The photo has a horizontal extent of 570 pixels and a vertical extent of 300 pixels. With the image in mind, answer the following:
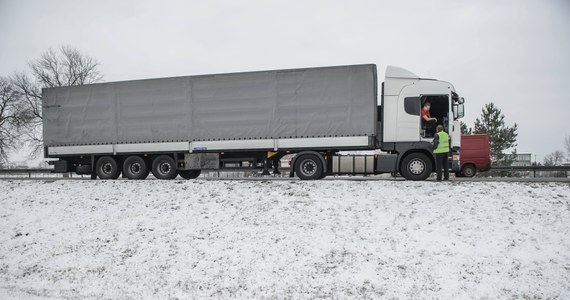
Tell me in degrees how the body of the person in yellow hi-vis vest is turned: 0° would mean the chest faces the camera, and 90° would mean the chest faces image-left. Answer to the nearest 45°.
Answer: approximately 135°

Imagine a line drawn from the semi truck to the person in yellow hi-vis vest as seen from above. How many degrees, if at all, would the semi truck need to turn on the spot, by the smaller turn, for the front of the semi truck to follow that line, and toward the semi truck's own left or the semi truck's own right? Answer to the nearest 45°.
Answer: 0° — it already faces them

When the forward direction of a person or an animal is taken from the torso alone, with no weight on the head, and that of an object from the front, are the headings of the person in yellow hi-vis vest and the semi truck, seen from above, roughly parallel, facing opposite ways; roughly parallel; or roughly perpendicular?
roughly perpendicular

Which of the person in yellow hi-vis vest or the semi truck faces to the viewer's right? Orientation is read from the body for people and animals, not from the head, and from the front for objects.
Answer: the semi truck

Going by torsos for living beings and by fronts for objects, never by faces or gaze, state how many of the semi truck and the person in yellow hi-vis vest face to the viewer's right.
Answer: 1

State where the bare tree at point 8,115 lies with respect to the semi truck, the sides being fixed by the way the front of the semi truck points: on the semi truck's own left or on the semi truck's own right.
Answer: on the semi truck's own left

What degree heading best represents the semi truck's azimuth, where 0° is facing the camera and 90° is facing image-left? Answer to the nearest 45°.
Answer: approximately 270°
